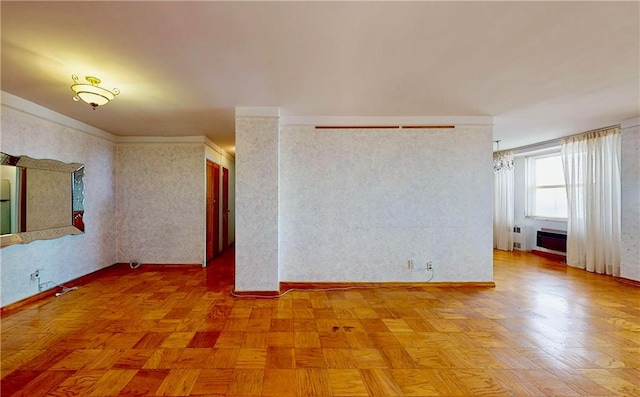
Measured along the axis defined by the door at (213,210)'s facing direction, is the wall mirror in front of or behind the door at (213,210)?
behind

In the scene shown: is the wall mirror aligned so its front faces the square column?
yes

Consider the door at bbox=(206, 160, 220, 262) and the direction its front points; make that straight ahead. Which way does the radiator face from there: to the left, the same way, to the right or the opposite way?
the opposite way

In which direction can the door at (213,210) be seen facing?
to the viewer's right

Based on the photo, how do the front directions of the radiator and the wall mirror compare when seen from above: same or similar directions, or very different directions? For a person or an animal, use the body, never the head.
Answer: very different directions

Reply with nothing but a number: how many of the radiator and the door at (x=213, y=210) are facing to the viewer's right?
1

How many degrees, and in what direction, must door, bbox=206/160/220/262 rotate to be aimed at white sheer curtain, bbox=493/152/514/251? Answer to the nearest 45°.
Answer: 0° — it already faces it

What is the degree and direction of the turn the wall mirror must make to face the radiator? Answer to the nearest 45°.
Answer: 0° — it already faces it

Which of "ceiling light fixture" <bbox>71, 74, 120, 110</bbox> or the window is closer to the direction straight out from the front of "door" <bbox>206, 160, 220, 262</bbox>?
the window

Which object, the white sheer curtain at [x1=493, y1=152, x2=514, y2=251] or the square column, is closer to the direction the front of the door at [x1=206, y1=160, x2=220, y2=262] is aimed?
the white sheer curtain

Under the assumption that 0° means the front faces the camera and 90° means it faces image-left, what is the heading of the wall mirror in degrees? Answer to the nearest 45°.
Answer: approximately 315°

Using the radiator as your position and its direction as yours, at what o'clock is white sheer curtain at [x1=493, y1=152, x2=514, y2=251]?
The white sheer curtain is roughly at 2 o'clock from the radiator.
